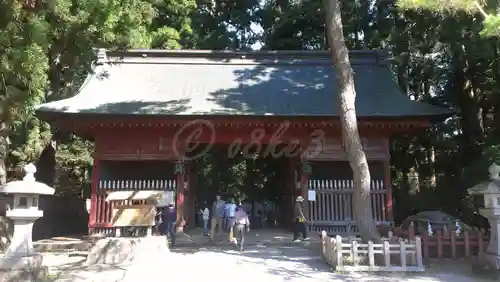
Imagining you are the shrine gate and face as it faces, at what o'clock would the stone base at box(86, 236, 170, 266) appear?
The stone base is roughly at 1 o'clock from the shrine gate.

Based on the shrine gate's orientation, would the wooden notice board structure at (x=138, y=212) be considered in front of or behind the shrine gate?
in front

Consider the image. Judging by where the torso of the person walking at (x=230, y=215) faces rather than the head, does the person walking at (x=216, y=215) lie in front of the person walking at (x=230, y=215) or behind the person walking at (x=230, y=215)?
in front

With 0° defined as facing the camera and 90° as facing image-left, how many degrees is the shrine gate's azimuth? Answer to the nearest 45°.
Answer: approximately 0°

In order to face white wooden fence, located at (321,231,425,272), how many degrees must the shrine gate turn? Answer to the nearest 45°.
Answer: approximately 45° to its left
